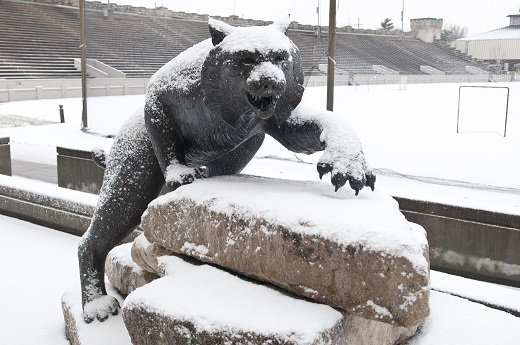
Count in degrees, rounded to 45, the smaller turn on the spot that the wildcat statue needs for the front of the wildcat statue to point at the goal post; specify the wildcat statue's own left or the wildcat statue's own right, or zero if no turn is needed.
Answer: approximately 90° to the wildcat statue's own left

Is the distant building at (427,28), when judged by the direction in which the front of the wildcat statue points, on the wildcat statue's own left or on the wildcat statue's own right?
on the wildcat statue's own left

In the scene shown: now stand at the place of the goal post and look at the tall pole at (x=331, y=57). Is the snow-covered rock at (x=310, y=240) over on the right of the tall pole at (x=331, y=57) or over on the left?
left

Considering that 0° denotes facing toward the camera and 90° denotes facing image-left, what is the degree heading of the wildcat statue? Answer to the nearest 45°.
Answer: approximately 315°

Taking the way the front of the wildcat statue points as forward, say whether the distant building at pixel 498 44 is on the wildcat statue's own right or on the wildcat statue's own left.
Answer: on the wildcat statue's own left

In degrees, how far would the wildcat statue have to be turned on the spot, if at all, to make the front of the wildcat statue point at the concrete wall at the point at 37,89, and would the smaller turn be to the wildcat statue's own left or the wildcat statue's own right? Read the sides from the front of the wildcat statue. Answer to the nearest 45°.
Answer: approximately 135° to the wildcat statue's own left
